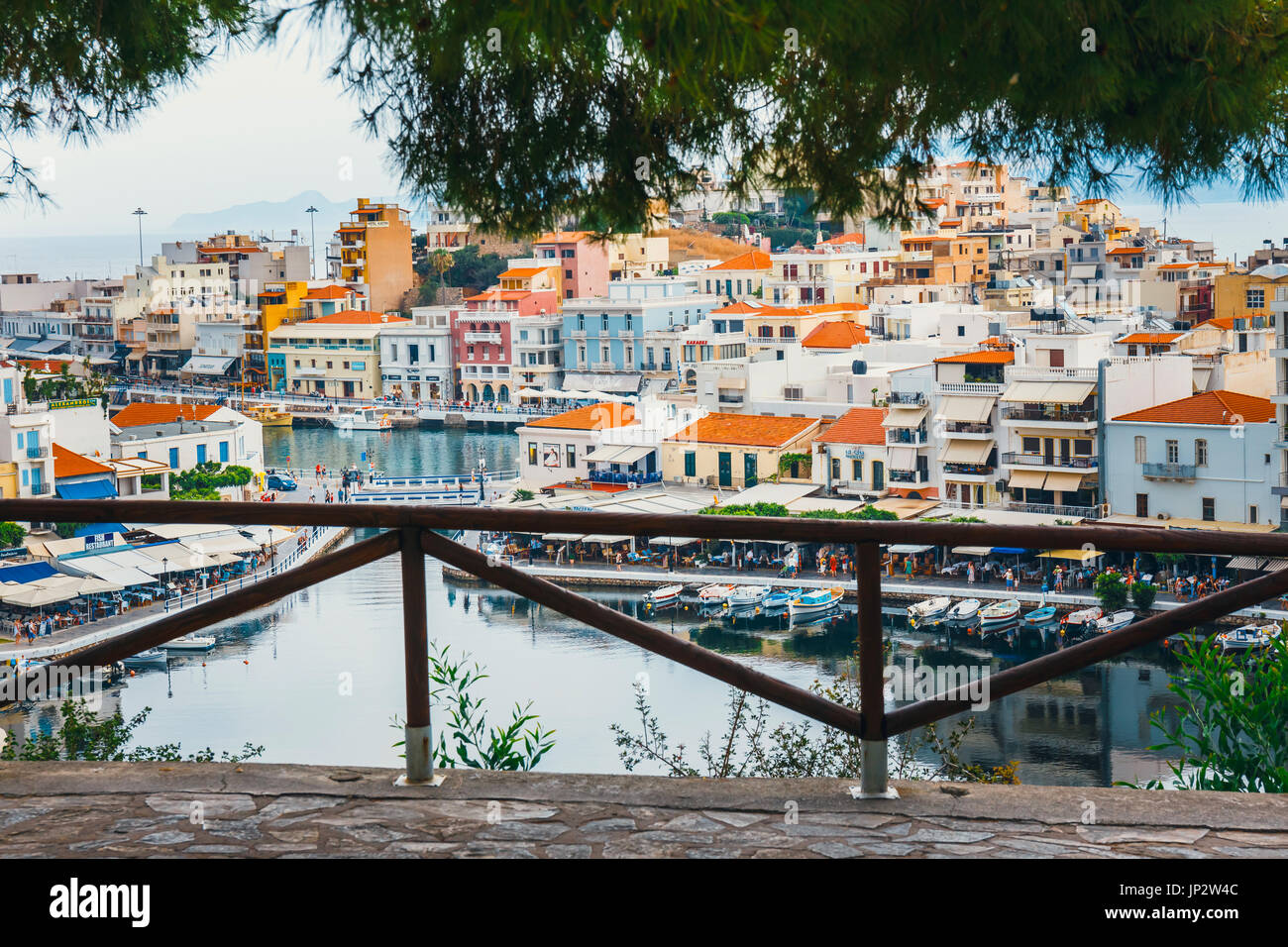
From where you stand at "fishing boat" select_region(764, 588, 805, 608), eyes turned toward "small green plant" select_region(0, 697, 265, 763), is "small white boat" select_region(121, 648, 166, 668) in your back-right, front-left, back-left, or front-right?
front-right

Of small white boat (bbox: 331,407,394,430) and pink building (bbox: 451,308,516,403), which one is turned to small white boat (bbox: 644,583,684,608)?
the pink building

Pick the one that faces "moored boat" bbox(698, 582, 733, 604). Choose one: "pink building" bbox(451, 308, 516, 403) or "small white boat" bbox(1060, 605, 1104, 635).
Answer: the pink building

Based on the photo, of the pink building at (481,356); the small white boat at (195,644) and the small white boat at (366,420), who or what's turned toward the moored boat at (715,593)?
the pink building

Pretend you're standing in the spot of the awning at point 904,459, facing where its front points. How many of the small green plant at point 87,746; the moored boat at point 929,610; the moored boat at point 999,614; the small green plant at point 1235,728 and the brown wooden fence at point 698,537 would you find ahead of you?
5

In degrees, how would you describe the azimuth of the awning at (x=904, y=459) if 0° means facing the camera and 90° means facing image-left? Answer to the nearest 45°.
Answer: approximately 0°

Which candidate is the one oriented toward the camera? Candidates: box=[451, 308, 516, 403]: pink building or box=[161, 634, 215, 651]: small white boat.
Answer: the pink building

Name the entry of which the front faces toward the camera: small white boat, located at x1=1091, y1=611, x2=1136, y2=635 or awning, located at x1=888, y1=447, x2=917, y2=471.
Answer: the awning

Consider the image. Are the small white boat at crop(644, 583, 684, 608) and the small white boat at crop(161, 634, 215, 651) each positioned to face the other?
no

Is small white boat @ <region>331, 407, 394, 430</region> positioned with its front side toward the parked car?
no

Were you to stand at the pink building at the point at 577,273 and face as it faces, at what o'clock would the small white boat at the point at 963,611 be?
The small white boat is roughly at 10 o'clock from the pink building.

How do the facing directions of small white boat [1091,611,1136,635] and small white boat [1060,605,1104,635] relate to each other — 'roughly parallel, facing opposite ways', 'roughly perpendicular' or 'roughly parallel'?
roughly parallel

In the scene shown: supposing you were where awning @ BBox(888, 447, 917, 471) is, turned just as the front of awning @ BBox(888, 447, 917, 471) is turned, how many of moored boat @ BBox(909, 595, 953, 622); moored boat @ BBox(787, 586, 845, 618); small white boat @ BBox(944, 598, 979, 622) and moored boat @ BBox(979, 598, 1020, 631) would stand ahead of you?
4

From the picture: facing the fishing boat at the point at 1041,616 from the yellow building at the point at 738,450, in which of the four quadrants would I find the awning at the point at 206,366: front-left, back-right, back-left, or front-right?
back-right

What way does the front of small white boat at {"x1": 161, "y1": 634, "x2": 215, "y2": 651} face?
to the viewer's left
